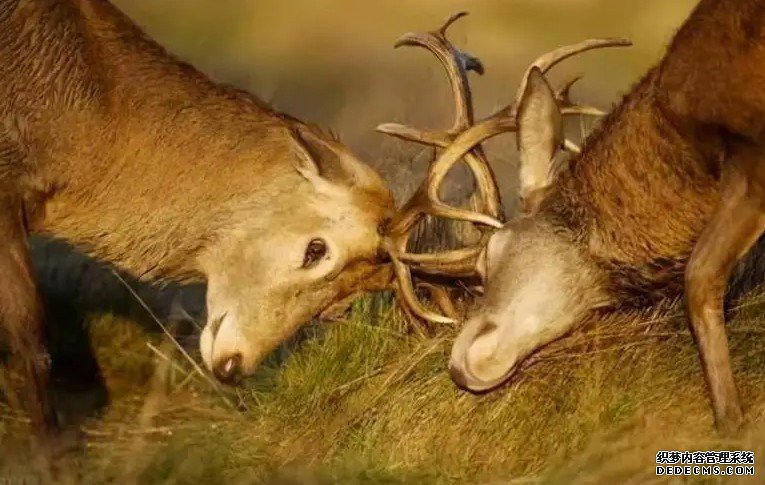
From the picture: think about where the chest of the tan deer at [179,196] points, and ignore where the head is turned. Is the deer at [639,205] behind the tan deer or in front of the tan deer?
in front

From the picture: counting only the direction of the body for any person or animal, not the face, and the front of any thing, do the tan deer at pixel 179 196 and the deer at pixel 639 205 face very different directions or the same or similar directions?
very different directions

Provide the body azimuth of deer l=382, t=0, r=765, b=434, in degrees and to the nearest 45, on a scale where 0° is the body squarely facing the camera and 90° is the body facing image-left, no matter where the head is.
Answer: approximately 90°

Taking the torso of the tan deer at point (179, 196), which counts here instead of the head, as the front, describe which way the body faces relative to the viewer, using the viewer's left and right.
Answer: facing to the right of the viewer

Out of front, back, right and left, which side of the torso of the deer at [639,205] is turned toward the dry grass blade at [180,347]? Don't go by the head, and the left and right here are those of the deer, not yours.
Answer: front

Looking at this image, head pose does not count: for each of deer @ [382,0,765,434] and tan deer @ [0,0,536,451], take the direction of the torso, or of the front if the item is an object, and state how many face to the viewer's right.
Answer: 1
